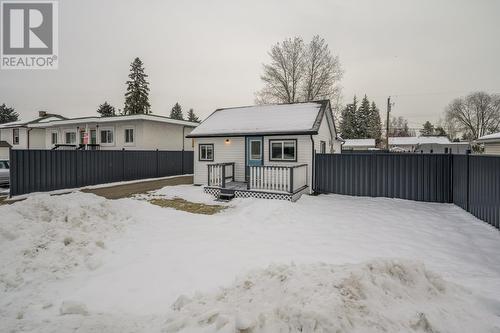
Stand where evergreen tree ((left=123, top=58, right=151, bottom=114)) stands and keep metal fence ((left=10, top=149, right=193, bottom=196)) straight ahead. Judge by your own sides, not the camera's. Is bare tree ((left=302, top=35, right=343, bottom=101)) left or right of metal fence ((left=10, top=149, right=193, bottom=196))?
left

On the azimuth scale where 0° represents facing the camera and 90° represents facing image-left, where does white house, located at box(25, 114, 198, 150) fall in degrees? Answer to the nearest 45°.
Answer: approximately 45°

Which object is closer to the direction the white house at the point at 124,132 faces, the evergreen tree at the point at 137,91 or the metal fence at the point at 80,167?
the metal fence

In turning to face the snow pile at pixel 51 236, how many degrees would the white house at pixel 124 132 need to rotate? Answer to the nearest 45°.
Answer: approximately 45° to its left

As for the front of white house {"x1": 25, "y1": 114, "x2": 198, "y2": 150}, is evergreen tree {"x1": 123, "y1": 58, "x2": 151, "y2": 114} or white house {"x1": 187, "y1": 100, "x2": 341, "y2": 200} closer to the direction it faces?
the white house

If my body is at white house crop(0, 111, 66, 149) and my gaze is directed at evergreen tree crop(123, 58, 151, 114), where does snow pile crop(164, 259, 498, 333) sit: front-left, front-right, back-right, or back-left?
back-right

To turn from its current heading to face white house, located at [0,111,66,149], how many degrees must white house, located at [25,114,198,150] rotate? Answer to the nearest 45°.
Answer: approximately 90° to its right

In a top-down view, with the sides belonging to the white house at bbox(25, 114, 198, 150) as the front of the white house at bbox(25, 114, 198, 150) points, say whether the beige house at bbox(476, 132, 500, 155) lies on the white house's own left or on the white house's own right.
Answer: on the white house's own left

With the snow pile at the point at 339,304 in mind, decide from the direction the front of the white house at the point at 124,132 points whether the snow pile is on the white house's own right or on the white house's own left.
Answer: on the white house's own left

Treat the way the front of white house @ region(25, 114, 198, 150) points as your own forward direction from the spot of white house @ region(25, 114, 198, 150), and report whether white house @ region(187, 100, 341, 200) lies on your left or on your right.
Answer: on your left

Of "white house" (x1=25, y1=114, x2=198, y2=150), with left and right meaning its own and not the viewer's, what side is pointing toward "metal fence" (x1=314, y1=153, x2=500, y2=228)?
left

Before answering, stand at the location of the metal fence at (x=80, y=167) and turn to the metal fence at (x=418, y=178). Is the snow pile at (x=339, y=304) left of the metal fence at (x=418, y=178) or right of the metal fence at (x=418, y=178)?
right

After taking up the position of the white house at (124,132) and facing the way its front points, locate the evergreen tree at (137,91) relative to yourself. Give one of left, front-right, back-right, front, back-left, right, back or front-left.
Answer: back-right
